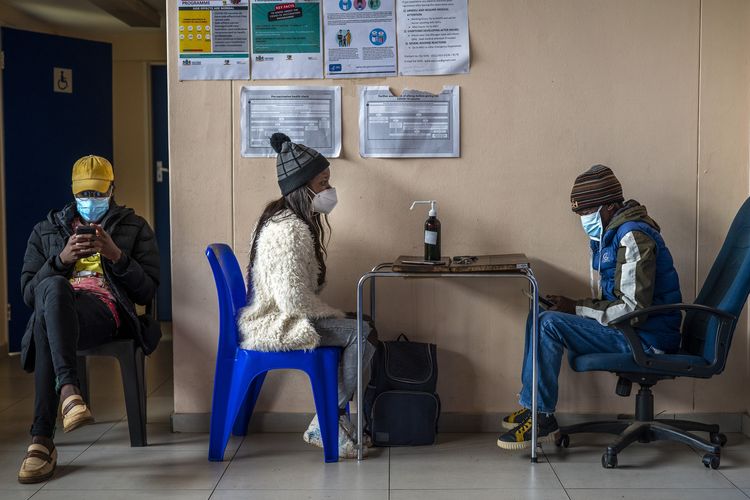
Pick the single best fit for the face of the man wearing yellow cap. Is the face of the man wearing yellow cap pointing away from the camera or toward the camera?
toward the camera

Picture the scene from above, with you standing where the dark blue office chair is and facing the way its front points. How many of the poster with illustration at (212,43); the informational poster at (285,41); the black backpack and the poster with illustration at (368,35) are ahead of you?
4

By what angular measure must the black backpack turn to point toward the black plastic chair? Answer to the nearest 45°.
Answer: approximately 90° to its right

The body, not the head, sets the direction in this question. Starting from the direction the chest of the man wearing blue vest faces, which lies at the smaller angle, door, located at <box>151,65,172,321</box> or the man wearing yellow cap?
the man wearing yellow cap

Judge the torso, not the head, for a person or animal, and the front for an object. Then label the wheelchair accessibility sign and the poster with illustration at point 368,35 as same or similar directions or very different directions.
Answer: same or similar directions

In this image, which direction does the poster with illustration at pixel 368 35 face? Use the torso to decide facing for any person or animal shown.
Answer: toward the camera

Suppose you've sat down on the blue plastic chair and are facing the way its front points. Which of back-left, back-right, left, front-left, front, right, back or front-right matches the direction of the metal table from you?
front

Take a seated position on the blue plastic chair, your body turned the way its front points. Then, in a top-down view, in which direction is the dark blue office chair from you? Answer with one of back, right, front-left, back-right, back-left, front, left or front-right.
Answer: front

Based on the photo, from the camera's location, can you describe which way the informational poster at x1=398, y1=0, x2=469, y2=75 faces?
facing the viewer

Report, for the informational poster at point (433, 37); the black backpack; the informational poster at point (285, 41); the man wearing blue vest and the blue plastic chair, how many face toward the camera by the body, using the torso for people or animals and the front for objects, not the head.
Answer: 3

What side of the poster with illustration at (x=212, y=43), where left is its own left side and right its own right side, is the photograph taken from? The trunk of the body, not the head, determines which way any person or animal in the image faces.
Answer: front

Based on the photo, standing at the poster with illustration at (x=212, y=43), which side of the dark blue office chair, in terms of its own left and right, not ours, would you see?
front

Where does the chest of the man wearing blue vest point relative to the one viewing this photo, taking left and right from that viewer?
facing to the left of the viewer

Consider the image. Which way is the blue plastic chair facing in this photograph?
to the viewer's right

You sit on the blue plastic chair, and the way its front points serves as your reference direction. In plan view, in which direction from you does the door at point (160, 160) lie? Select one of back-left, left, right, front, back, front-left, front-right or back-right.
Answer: left

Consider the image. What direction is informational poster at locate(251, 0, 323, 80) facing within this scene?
toward the camera
